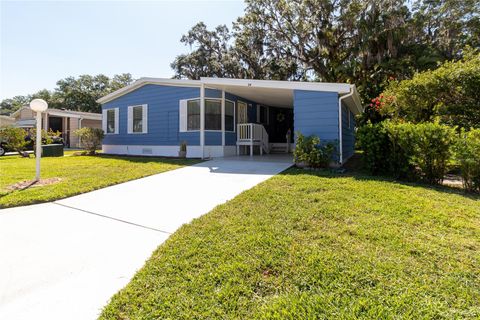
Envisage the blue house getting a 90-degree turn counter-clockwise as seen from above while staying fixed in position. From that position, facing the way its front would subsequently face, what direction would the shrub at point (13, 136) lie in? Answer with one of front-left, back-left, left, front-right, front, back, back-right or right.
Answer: back

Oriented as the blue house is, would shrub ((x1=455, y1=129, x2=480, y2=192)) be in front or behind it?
in front

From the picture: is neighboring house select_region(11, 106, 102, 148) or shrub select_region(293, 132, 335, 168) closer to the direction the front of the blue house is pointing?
the shrub

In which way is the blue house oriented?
toward the camera

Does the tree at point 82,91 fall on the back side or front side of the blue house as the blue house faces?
on the back side
